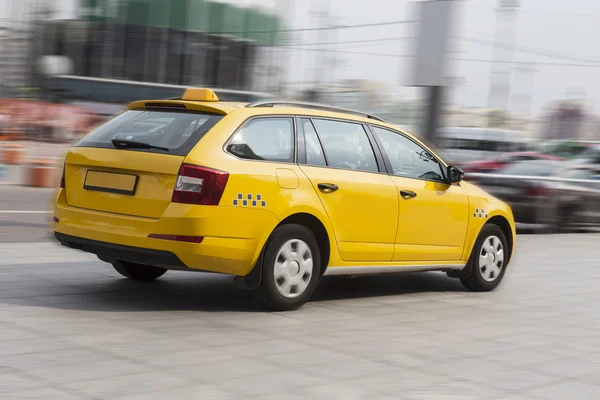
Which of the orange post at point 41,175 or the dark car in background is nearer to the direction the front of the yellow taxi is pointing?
the dark car in background

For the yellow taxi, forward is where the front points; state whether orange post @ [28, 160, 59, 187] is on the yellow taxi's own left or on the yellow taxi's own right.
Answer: on the yellow taxi's own left

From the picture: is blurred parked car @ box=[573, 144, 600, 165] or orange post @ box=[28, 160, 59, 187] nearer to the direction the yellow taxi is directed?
the blurred parked car

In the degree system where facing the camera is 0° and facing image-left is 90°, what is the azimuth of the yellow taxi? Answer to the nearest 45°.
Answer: approximately 225°

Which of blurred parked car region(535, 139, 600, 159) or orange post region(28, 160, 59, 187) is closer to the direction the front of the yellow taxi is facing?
the blurred parked car

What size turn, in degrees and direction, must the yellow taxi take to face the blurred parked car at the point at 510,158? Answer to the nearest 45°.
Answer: approximately 45° to its left

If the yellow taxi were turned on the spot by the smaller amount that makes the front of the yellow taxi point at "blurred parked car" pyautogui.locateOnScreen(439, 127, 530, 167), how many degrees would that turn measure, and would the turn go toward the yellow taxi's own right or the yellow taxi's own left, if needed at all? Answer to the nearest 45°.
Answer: approximately 45° to the yellow taxi's own left

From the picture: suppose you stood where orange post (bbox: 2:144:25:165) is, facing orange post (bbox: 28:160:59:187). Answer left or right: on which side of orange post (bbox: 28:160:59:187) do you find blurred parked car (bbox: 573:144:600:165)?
left
